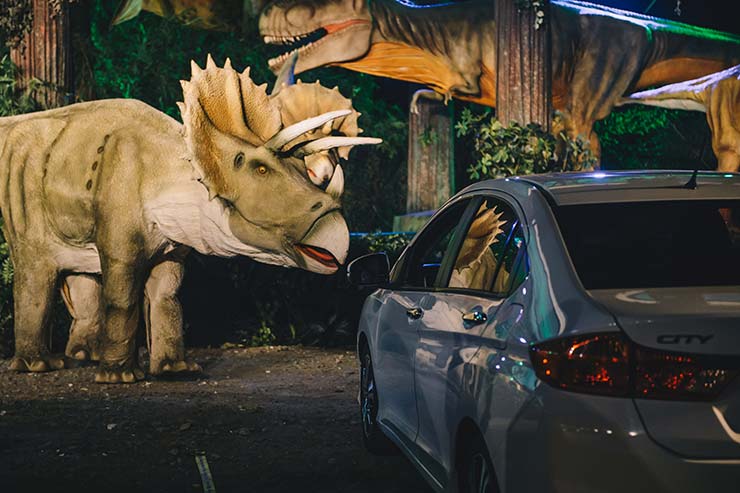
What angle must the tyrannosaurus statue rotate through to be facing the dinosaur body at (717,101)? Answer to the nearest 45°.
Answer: approximately 180°

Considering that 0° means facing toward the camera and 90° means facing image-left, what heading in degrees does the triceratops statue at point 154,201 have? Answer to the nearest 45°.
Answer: approximately 315°

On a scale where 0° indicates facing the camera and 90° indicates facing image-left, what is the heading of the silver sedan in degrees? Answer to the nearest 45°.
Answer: approximately 135°

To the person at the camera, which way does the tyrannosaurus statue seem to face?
facing to the left of the viewer

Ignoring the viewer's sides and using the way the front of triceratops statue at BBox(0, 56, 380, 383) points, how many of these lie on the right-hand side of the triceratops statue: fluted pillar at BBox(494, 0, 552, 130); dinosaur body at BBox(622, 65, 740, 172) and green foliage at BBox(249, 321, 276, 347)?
0

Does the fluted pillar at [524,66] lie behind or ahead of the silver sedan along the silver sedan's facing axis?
ahead
